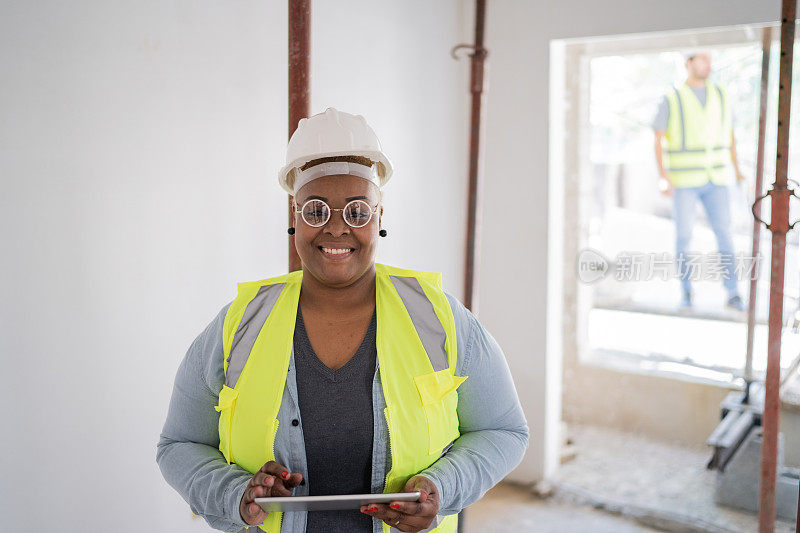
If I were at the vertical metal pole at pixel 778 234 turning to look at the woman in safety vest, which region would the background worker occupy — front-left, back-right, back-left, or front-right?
back-right

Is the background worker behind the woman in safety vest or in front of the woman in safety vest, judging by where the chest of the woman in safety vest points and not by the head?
behind

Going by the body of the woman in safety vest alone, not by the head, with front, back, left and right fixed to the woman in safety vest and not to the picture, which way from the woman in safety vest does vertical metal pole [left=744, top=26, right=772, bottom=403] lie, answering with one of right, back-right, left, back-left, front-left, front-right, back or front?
back-left

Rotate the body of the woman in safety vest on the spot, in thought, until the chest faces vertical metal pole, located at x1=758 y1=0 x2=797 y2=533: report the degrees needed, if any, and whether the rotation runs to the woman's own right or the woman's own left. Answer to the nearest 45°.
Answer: approximately 135° to the woman's own left

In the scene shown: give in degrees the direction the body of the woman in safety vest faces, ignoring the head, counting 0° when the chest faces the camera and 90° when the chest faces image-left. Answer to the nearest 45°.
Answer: approximately 0°

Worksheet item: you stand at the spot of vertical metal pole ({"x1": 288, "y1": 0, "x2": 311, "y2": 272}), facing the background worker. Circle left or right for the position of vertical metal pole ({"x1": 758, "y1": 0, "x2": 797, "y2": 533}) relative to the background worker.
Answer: right

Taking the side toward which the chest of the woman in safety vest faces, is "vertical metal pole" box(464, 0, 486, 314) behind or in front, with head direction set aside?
behind
